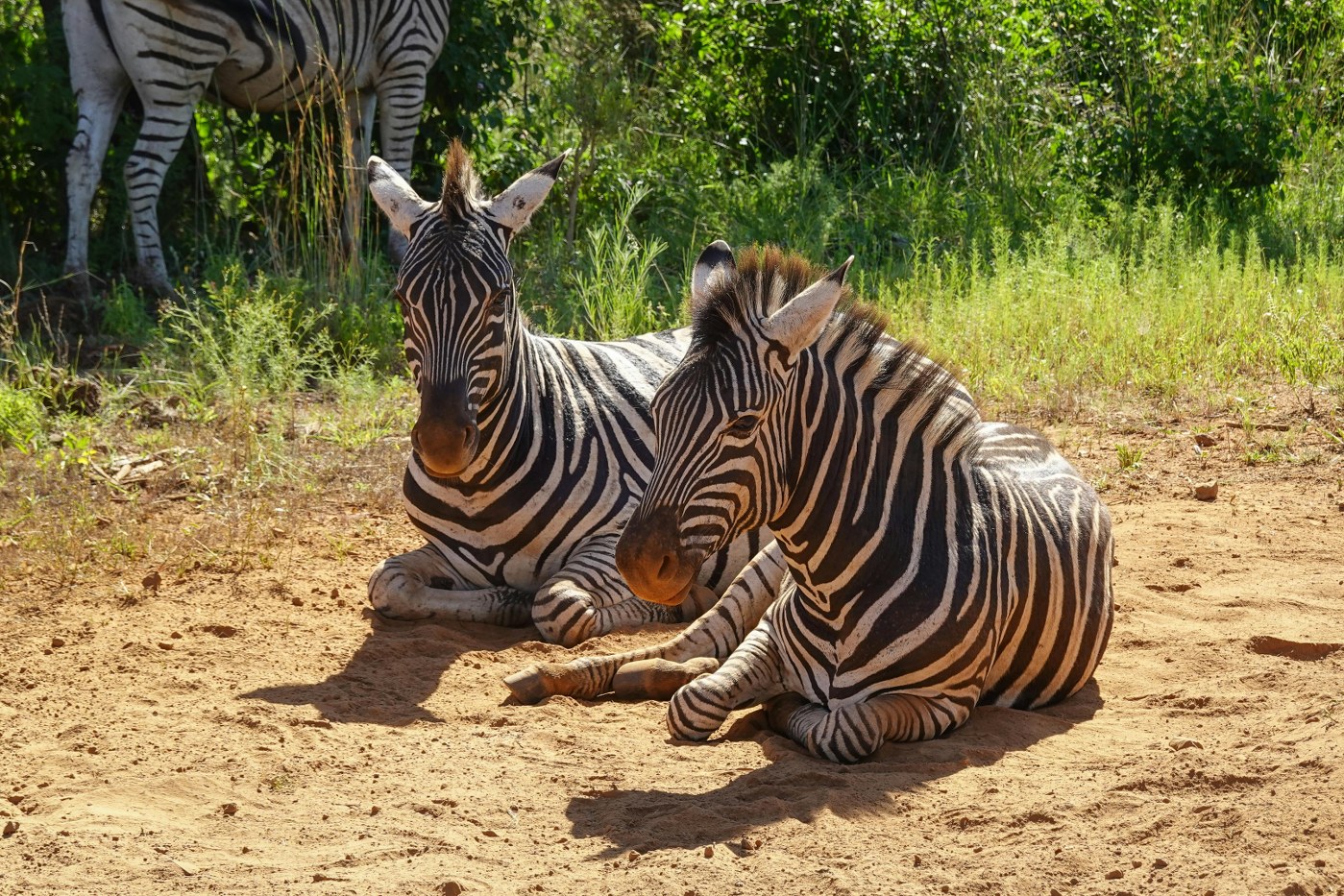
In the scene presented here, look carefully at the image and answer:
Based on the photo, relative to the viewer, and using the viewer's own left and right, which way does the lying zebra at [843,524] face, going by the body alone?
facing the viewer and to the left of the viewer

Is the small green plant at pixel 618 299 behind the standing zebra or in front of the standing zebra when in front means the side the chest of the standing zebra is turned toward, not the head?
in front

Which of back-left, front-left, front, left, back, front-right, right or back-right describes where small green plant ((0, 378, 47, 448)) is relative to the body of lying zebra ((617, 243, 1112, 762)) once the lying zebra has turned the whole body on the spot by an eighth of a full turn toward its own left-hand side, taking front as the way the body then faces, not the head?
back-right

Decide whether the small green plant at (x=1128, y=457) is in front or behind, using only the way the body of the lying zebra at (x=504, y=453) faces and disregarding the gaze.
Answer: behind

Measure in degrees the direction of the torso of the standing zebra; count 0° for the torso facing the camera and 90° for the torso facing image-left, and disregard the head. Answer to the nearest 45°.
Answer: approximately 270°

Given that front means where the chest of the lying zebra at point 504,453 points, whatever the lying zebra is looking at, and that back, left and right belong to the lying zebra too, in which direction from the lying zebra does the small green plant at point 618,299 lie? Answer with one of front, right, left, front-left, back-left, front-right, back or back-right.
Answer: back-right

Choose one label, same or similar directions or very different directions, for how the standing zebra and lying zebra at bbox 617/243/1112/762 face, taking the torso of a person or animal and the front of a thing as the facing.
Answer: very different directions

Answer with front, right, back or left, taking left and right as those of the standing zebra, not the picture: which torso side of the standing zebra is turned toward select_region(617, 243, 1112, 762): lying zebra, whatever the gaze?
right

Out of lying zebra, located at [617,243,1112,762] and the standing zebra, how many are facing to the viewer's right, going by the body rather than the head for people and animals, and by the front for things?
1

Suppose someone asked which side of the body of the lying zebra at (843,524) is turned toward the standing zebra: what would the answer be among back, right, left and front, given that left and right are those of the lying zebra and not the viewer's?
right

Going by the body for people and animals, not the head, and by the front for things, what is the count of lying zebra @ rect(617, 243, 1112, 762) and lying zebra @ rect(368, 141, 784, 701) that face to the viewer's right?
0

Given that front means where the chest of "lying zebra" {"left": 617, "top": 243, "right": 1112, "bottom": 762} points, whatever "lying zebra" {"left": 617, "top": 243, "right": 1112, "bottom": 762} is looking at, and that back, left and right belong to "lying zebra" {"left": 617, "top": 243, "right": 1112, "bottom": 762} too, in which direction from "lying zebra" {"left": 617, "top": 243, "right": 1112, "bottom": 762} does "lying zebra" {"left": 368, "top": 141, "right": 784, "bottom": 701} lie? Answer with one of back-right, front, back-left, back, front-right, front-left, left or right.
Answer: right

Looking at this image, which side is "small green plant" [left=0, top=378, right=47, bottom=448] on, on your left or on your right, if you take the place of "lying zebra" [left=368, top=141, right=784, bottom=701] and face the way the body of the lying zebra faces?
on your right

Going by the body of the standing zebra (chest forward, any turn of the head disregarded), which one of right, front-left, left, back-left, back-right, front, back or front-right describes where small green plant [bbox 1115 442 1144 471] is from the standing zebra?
front-right

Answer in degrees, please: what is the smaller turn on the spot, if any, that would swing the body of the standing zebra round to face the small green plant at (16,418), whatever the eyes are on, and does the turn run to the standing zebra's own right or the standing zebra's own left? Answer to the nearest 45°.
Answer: approximately 90° to the standing zebra's own right

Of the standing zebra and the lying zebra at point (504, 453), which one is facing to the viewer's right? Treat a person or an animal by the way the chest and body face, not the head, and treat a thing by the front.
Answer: the standing zebra

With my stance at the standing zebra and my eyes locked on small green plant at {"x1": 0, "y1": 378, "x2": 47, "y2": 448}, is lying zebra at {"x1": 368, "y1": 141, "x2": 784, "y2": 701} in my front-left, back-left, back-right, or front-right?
front-left
